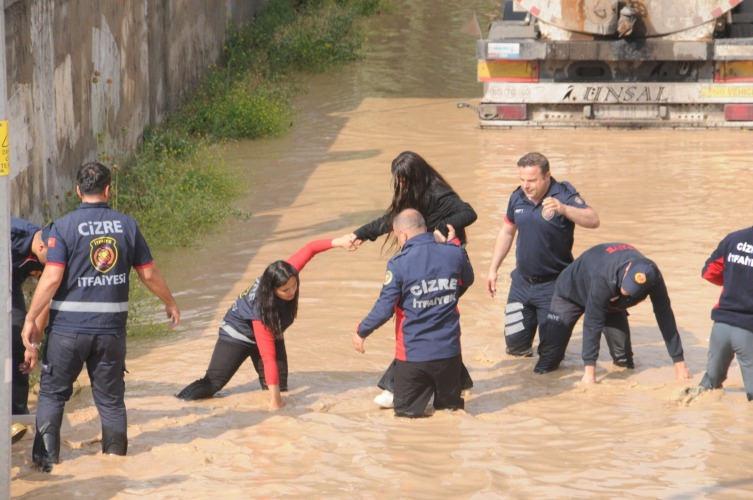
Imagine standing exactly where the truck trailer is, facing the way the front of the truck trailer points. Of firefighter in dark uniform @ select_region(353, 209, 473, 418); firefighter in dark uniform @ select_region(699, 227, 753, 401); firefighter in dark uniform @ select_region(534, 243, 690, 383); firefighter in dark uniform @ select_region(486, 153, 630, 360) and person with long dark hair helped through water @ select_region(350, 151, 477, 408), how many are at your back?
5

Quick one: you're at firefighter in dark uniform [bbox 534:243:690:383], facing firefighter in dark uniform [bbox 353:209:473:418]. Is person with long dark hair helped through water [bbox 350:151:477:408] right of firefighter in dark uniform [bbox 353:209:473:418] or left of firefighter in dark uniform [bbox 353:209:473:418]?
right

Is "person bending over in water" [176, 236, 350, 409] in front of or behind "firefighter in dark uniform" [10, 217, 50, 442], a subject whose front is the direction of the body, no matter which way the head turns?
in front

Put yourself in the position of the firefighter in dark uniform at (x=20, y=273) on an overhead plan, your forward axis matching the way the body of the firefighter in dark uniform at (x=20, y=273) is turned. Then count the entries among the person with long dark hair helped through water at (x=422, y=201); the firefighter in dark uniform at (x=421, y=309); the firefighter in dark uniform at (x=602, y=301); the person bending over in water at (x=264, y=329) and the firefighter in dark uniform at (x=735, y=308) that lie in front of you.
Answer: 5

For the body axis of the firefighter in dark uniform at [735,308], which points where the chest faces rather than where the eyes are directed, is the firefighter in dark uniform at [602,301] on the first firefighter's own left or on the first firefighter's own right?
on the first firefighter's own left

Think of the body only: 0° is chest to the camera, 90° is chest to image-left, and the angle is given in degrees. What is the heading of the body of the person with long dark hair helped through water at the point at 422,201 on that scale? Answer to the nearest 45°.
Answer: approximately 45°

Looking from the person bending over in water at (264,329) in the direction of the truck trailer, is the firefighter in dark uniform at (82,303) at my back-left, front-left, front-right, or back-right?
back-left

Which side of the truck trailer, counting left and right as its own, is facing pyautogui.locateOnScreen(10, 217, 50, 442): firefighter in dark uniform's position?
back

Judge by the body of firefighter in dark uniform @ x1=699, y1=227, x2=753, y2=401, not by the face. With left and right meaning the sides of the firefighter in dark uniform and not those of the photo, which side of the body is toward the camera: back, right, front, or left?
back

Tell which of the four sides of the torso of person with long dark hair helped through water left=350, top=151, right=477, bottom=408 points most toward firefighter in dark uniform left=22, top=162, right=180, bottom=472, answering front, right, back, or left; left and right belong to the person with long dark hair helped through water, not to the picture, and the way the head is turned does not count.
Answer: front

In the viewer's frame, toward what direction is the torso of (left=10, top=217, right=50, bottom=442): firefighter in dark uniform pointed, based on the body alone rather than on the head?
to the viewer's right

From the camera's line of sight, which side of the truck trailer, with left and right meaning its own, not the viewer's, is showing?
back

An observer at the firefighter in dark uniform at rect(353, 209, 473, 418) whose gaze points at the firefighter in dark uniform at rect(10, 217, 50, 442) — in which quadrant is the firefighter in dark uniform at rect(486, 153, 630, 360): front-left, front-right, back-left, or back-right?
back-right

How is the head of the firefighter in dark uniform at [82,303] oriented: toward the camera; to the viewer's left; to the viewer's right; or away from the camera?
away from the camera

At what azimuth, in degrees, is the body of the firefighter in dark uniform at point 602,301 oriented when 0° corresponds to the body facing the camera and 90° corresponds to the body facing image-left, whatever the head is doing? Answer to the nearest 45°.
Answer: approximately 315°

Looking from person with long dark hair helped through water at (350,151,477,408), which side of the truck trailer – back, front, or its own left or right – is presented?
back
